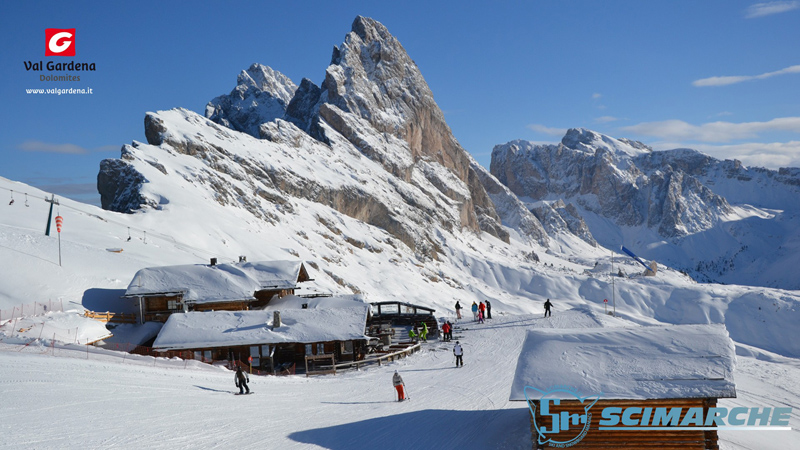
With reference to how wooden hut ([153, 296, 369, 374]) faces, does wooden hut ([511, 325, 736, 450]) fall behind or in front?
in front

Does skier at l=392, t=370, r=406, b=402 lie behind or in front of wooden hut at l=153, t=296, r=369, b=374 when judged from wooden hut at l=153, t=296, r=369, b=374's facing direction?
in front

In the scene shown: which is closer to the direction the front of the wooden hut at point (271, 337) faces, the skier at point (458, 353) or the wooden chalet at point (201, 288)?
the skier

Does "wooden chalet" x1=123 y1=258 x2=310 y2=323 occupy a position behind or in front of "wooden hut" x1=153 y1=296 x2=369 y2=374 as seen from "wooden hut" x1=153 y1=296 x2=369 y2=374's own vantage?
behind

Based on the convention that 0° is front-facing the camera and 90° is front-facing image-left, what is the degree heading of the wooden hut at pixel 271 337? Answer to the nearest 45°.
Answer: approximately 0°

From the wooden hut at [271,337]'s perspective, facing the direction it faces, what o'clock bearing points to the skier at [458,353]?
The skier is roughly at 10 o'clock from the wooden hut.
